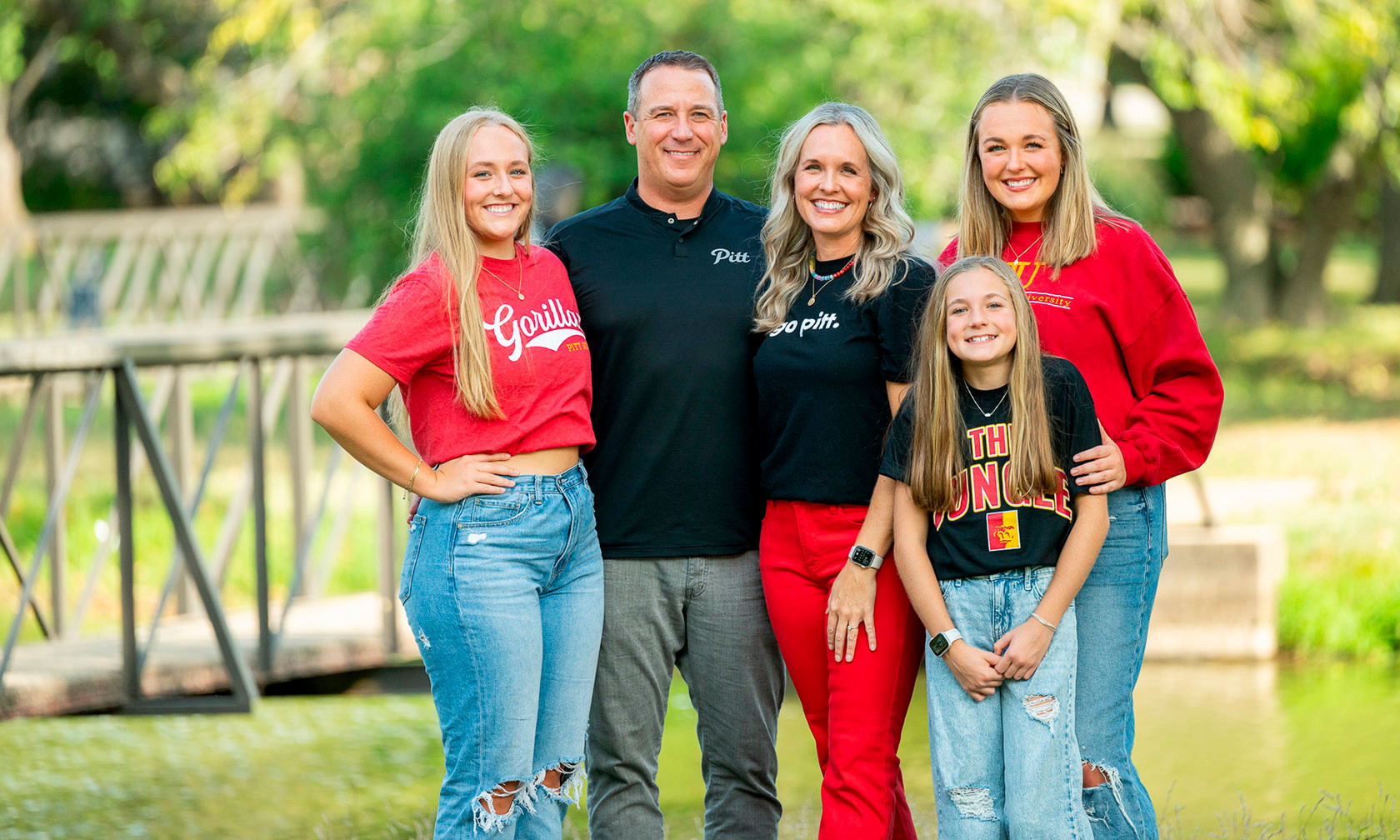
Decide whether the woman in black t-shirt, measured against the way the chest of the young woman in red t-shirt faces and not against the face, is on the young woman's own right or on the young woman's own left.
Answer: on the young woman's own left

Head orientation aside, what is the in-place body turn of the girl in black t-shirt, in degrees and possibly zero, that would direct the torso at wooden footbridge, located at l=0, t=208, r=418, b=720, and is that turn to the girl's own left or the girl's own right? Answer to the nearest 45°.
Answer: approximately 135° to the girl's own right

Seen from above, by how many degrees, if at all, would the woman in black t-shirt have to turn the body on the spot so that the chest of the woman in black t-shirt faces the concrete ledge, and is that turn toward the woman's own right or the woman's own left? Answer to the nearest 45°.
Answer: approximately 180°

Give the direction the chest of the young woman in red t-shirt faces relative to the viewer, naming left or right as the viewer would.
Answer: facing the viewer and to the right of the viewer

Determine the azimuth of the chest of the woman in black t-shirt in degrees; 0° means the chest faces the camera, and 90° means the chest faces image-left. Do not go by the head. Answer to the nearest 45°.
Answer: approximately 45°

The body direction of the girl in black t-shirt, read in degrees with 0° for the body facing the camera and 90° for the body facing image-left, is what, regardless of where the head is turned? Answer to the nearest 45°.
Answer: approximately 0°

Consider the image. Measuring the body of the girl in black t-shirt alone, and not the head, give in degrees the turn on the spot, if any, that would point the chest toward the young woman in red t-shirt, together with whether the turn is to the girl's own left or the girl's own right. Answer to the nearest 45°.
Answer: approximately 90° to the girl's own right

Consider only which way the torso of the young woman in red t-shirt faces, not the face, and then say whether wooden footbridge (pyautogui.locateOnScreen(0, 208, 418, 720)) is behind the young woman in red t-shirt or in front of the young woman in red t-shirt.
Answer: behind

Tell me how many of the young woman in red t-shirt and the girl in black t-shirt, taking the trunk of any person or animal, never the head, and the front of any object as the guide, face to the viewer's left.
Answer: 0

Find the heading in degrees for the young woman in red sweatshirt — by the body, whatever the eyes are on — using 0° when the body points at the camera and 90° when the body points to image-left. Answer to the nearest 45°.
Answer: approximately 45°
